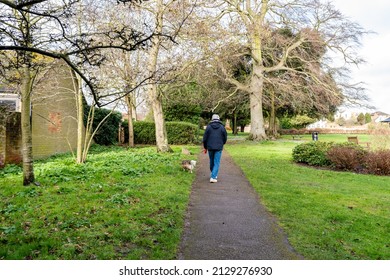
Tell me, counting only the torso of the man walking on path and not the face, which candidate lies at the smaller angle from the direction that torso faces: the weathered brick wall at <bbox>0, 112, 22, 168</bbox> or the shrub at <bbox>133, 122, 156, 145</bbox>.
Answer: the shrub

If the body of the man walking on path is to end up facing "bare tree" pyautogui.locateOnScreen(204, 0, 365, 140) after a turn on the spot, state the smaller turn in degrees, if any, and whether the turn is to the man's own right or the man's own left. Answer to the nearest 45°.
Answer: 0° — they already face it

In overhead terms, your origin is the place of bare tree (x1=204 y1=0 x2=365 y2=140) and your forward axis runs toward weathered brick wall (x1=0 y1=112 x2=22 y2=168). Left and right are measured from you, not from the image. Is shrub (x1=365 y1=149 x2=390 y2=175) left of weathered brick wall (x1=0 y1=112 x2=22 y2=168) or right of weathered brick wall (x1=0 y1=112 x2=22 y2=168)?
left

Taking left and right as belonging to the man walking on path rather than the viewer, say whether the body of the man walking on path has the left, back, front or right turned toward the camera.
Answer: back

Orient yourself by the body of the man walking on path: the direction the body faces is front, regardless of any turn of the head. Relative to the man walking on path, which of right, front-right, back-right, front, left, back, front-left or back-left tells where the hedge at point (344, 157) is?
front-right

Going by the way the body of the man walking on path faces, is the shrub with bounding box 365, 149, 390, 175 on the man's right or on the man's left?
on the man's right
